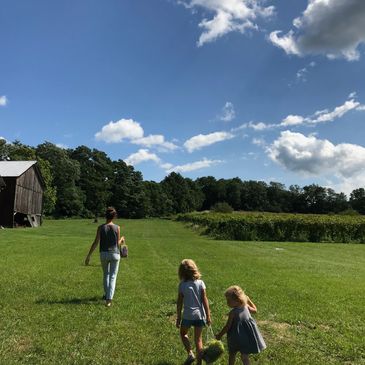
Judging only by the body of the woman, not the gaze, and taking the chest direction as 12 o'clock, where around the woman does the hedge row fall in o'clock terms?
The hedge row is roughly at 1 o'clock from the woman.

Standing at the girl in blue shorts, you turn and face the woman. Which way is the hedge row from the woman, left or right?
right

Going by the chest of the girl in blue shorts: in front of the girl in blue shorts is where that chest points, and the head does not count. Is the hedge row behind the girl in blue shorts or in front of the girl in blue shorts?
in front

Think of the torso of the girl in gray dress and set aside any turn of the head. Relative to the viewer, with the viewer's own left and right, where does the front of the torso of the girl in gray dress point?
facing away from the viewer and to the left of the viewer

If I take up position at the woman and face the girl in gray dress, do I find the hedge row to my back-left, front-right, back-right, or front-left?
back-left

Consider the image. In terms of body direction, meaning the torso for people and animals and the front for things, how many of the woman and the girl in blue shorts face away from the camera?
2

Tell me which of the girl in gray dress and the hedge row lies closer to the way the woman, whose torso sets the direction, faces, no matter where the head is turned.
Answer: the hedge row

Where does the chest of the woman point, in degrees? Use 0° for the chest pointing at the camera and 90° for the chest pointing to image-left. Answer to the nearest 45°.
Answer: approximately 180°

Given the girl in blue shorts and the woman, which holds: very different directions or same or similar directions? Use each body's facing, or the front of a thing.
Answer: same or similar directions

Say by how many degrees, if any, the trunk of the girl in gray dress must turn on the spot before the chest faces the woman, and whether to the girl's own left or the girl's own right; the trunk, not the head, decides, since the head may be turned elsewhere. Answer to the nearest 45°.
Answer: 0° — they already face them

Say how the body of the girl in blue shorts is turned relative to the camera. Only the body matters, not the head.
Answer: away from the camera

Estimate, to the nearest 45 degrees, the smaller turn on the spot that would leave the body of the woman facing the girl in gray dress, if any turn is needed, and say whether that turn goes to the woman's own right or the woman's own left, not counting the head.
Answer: approximately 180°
